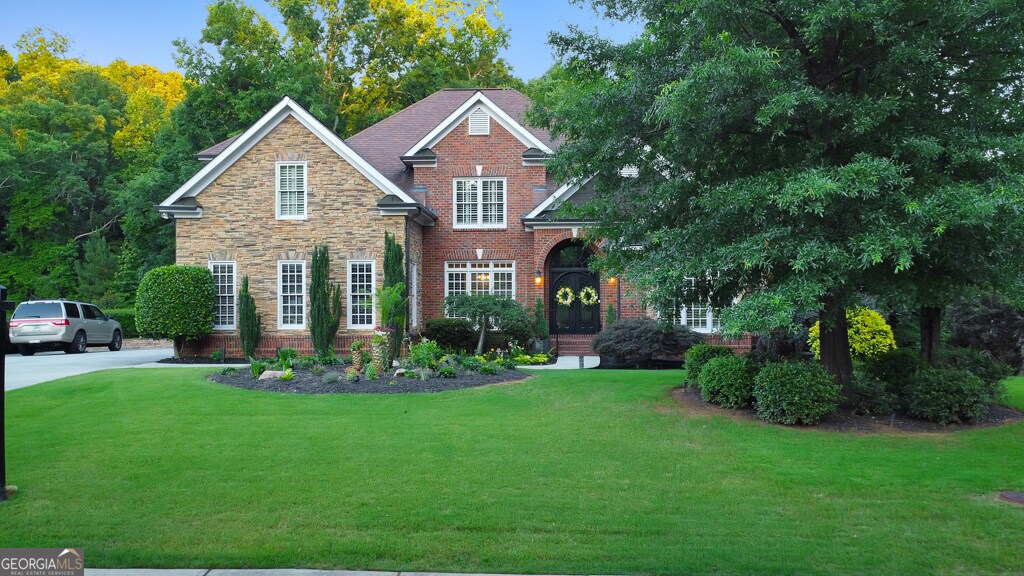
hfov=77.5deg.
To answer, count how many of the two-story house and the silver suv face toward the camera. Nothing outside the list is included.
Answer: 1

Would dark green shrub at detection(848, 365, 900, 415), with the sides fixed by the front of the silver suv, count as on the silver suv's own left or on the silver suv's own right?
on the silver suv's own right

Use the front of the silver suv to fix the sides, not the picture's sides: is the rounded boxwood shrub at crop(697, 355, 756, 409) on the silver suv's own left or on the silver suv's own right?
on the silver suv's own right

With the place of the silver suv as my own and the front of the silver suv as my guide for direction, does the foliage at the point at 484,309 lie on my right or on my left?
on my right

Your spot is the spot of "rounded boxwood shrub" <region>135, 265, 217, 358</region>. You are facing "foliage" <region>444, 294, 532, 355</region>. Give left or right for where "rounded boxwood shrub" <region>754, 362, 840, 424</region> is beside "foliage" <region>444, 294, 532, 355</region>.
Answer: right

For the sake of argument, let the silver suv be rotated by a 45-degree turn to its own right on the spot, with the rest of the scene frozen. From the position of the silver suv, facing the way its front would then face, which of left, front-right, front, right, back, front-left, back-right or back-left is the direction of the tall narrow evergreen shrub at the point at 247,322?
front-right

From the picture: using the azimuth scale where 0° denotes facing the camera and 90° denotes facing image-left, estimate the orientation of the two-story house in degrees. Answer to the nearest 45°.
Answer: approximately 0°

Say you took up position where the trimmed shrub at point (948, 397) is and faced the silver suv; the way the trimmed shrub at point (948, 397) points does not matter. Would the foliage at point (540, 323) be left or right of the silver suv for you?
right

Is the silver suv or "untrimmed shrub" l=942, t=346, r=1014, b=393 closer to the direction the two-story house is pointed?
the untrimmed shrub

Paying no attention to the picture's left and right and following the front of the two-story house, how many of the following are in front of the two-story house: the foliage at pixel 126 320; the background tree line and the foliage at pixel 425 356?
1

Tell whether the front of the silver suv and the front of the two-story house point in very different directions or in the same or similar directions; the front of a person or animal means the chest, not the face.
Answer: very different directions

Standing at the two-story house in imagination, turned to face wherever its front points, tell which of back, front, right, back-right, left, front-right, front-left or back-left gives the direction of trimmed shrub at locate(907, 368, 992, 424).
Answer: front-left

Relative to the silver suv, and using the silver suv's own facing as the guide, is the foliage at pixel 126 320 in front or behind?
in front
